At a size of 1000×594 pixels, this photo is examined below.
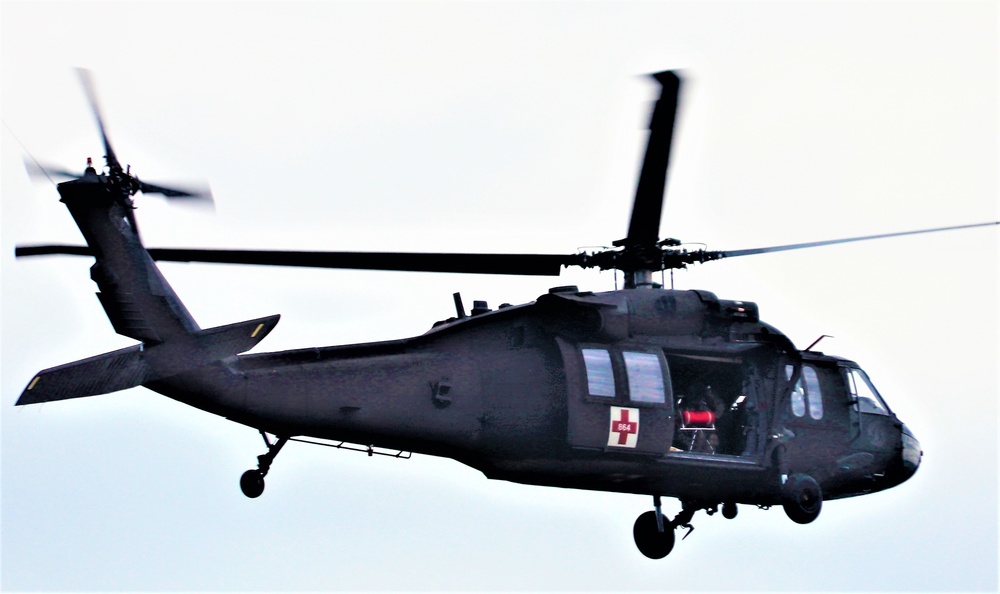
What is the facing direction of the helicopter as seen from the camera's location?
facing away from the viewer and to the right of the viewer
